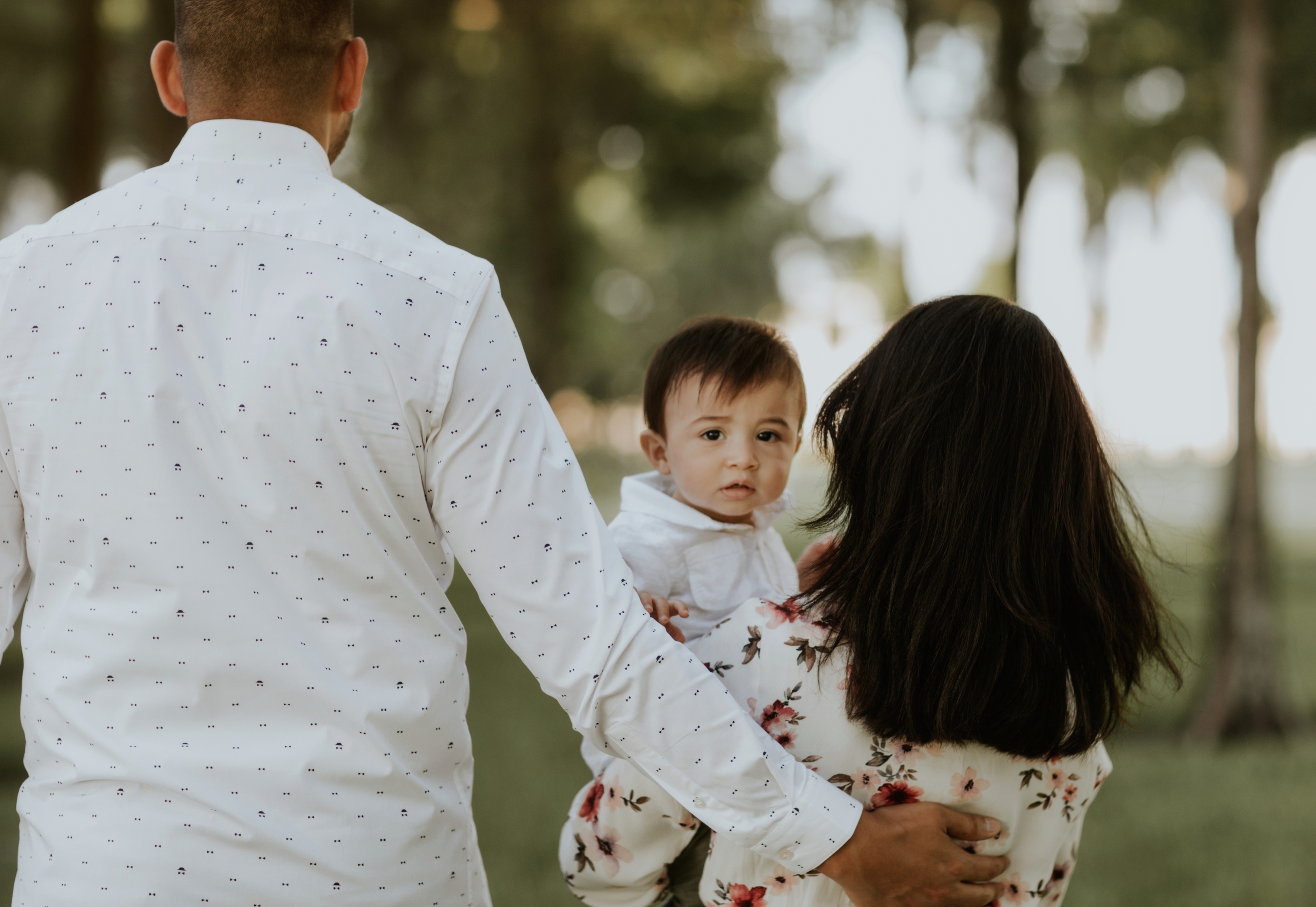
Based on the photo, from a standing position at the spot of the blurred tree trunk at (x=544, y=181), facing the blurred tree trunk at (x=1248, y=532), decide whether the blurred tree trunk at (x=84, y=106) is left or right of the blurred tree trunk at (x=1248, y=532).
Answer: right

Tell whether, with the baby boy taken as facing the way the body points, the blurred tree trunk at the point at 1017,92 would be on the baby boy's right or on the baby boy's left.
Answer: on the baby boy's left

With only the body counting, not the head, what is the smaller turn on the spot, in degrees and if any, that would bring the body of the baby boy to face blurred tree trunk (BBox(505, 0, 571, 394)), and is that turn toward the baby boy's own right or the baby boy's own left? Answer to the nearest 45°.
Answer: approximately 135° to the baby boy's own left

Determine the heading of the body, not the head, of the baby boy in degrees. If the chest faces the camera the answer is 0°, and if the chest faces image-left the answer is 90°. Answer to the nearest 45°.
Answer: approximately 315°

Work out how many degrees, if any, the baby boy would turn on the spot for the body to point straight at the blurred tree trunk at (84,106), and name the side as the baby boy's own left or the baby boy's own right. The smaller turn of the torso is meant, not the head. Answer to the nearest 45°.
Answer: approximately 180°

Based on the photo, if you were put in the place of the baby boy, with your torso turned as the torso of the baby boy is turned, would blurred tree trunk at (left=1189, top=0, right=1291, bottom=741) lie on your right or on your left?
on your left
